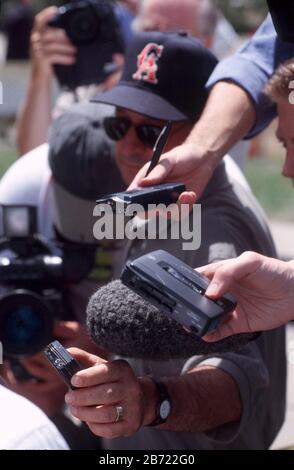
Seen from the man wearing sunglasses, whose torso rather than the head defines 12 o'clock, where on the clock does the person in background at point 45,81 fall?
The person in background is roughly at 4 o'clock from the man wearing sunglasses.

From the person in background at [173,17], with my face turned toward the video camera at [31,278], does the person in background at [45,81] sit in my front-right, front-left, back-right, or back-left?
front-right

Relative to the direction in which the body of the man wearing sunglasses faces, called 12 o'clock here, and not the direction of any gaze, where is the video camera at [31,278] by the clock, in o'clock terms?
The video camera is roughly at 3 o'clock from the man wearing sunglasses.

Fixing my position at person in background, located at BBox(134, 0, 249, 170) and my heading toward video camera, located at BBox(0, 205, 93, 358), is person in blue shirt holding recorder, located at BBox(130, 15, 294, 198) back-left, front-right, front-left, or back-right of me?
front-left

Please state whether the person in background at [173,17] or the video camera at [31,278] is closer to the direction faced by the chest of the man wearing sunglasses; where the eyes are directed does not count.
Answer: the video camera

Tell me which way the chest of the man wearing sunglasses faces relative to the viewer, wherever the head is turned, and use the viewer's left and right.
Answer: facing the viewer and to the left of the viewer

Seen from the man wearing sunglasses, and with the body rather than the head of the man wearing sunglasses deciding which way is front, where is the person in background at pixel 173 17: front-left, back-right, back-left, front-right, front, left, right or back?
back-right
